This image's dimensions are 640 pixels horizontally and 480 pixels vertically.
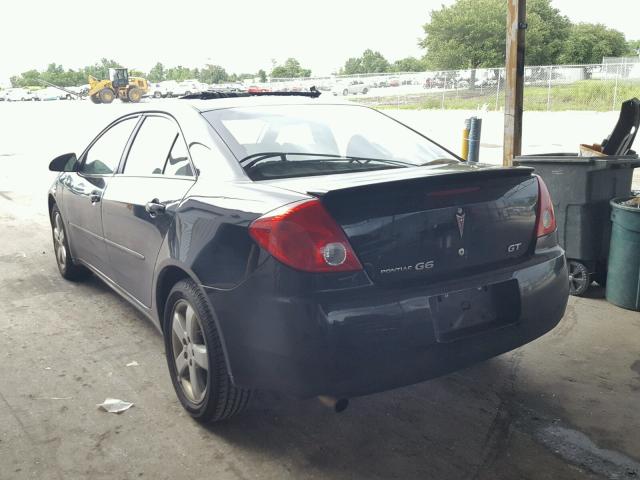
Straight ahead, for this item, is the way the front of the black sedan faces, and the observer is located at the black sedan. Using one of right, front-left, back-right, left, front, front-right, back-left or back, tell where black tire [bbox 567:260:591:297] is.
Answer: right

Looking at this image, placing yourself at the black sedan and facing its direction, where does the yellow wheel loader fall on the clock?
The yellow wheel loader is roughly at 1 o'clock from the black sedan.

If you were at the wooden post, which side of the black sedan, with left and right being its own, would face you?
right

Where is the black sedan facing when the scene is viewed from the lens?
facing away from the viewer and to the left of the viewer

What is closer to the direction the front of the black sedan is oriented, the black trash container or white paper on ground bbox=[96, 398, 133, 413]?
the white paper on ground

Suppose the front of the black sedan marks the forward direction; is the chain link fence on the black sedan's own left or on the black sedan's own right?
on the black sedan's own right

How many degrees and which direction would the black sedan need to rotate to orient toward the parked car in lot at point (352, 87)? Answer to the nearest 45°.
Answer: approximately 45° to its right

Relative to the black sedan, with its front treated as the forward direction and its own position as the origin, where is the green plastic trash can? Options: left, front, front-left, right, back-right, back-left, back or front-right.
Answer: right

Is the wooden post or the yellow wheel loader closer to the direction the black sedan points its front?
the yellow wheel loader
